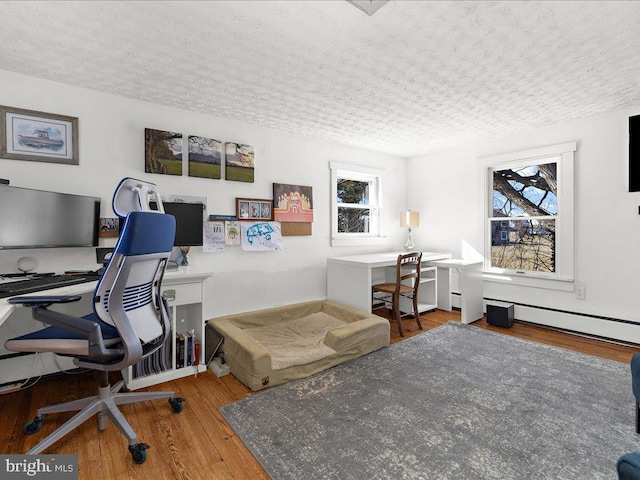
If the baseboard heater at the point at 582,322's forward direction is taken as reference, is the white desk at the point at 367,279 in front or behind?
in front

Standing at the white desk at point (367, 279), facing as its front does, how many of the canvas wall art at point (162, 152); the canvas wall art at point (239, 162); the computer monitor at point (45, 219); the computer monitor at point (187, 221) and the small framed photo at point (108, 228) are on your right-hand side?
5

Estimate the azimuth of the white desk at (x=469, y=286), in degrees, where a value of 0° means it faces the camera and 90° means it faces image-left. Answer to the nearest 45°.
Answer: approximately 45°

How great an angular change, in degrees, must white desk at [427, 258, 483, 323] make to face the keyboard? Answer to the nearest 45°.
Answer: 0° — it already faces it

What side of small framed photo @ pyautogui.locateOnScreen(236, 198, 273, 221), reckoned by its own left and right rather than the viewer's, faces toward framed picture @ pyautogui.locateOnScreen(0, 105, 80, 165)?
right

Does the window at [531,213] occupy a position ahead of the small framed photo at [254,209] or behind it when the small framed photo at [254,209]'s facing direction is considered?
ahead

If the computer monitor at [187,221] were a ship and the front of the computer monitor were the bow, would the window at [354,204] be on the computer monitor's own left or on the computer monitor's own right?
on the computer monitor's own left

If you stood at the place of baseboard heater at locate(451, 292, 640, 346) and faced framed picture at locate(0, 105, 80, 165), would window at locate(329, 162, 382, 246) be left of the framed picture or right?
right

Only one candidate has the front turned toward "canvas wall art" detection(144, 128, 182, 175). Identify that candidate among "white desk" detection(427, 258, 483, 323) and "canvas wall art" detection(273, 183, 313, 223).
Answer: the white desk

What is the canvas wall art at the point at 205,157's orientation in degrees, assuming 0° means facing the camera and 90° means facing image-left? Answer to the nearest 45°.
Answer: approximately 315°

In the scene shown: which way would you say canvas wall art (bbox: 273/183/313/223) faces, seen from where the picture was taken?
facing the viewer and to the right of the viewer

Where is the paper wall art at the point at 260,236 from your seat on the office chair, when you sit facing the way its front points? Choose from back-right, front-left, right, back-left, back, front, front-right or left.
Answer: right

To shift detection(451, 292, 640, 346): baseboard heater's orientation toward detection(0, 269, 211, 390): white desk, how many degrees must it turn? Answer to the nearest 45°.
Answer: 0° — it already faces it

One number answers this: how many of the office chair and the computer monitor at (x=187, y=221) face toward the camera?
1

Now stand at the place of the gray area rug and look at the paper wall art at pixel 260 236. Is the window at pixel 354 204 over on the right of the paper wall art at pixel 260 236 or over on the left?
right

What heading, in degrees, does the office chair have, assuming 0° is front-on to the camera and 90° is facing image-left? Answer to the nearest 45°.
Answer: approximately 135°
